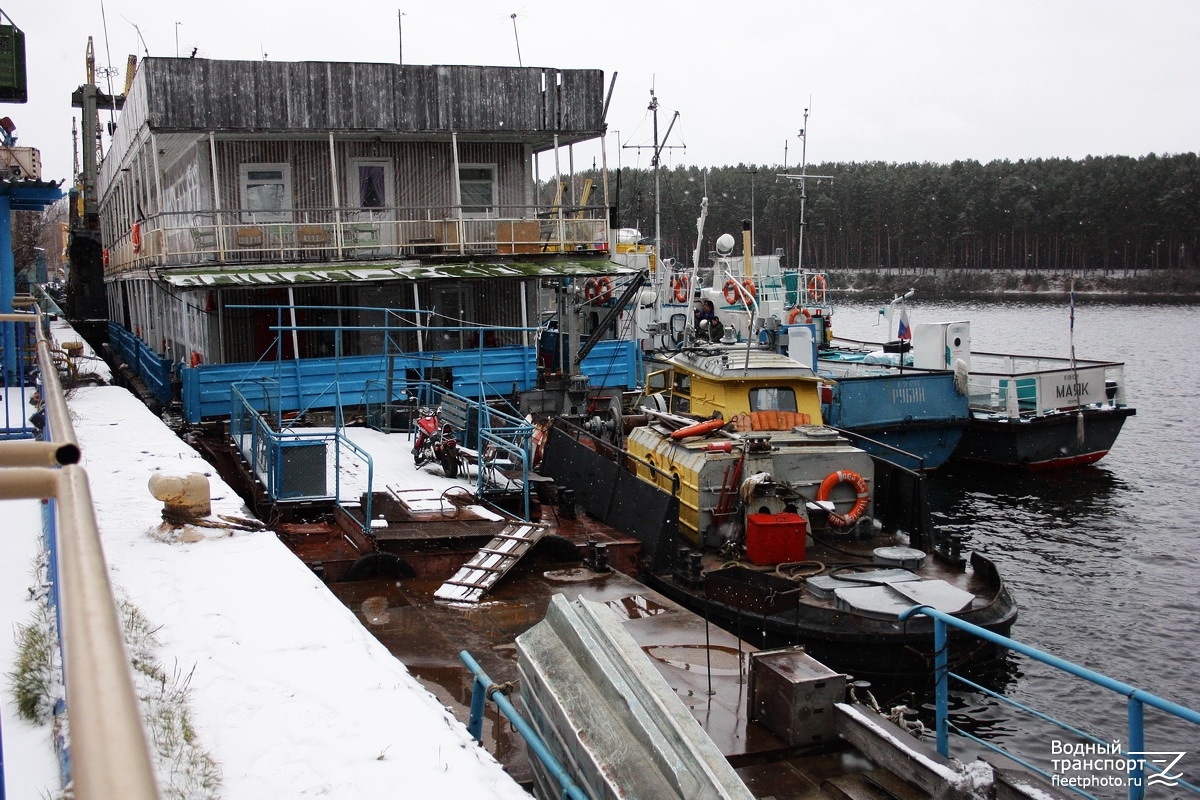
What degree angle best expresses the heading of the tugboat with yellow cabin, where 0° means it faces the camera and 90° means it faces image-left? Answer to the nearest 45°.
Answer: approximately 135°

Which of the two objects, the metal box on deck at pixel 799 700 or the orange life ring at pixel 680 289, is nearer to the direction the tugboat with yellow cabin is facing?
the orange life ring

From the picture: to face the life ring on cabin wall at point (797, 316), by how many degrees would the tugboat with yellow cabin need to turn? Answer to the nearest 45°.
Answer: approximately 45° to its right

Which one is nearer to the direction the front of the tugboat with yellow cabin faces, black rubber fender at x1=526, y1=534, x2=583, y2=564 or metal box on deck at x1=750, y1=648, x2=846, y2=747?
the black rubber fender

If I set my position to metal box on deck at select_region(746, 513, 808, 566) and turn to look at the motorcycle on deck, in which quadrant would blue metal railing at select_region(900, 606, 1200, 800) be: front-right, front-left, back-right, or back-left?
back-left

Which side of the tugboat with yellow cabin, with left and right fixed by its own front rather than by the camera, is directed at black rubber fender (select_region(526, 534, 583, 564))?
left

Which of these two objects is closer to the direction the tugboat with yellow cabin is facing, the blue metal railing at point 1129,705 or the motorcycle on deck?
the motorcycle on deck

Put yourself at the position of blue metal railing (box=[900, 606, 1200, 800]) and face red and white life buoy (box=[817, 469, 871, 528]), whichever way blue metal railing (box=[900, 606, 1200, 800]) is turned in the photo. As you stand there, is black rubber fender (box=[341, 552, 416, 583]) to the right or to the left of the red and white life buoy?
left

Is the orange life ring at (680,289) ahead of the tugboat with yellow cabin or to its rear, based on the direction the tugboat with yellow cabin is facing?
ahead
